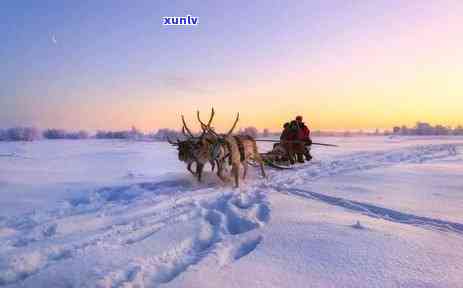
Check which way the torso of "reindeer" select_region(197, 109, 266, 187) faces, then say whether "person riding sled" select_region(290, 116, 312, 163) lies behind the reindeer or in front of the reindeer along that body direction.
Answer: behind

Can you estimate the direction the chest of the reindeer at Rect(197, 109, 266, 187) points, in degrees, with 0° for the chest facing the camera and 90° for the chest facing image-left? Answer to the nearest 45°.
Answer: approximately 45°
